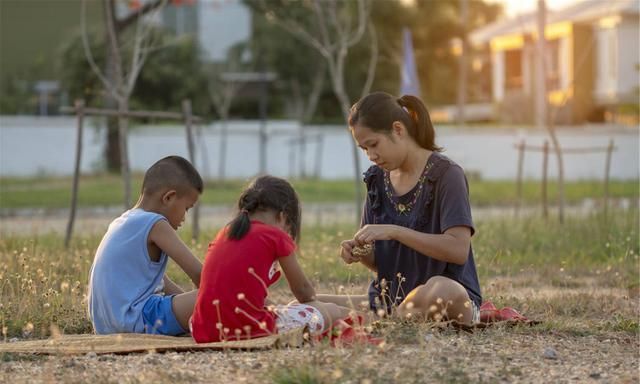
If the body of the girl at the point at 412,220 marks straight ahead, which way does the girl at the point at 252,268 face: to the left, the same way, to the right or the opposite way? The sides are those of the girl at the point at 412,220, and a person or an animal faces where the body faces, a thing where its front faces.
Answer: the opposite way

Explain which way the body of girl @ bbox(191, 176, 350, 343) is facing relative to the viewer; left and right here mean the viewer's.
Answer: facing away from the viewer and to the right of the viewer

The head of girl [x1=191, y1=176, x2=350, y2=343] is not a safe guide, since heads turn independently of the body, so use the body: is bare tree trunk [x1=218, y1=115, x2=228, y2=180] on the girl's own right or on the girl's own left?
on the girl's own left

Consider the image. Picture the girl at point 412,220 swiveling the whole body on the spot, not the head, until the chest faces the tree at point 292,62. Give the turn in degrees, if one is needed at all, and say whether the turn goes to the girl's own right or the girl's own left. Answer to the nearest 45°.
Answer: approximately 135° to the girl's own right

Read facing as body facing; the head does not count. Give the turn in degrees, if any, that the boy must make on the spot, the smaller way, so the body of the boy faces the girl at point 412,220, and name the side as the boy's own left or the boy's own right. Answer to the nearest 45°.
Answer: approximately 45° to the boy's own right

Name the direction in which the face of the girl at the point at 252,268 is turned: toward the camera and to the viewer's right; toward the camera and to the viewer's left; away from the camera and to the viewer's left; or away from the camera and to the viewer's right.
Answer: away from the camera and to the viewer's right

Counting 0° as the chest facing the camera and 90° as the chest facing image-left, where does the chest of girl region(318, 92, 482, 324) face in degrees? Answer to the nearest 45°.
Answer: approximately 45°

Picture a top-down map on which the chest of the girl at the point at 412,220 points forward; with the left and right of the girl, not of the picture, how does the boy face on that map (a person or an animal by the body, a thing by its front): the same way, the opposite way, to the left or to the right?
the opposite way

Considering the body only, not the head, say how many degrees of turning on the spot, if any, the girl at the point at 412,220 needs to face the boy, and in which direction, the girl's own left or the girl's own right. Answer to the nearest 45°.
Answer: approximately 45° to the girl's own right

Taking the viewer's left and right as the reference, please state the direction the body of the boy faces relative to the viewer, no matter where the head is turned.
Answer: facing away from the viewer and to the right of the viewer

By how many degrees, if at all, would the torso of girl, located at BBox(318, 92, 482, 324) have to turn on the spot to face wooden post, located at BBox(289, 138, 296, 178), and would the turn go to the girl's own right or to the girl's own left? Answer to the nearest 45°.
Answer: approximately 135° to the girl's own right
